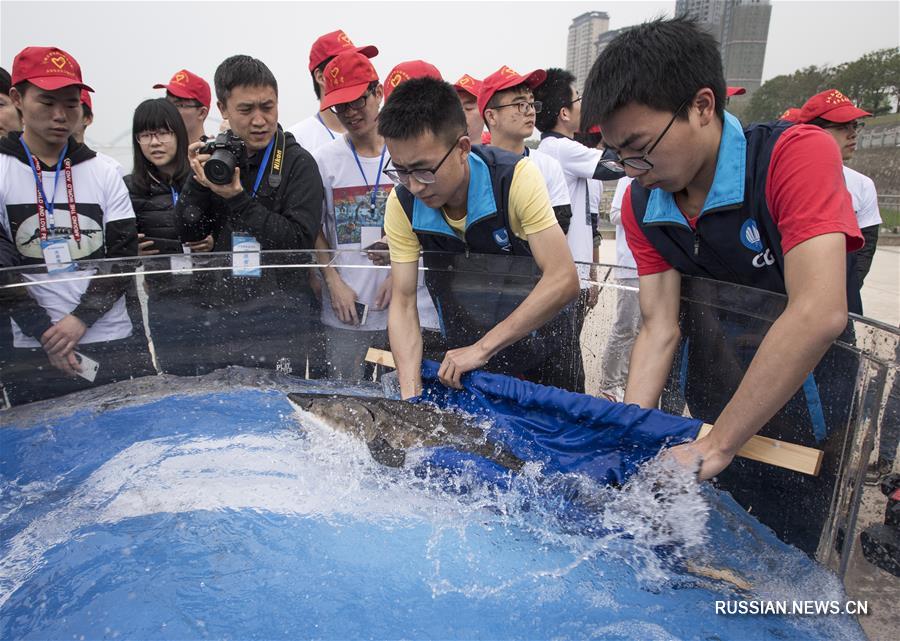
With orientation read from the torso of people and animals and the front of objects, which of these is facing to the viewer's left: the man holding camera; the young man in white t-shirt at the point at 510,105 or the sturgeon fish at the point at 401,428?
the sturgeon fish

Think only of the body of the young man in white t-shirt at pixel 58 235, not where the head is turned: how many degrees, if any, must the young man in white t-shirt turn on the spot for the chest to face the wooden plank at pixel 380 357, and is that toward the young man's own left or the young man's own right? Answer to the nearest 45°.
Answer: approximately 45° to the young man's own left

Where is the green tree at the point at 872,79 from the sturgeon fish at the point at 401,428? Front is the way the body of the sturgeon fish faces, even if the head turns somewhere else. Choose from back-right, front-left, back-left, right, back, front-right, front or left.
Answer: back-right

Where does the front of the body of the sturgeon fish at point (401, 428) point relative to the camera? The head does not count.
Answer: to the viewer's left

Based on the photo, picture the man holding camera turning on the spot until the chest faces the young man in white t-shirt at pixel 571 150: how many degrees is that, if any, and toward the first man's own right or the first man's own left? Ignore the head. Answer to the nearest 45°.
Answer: approximately 90° to the first man's own left

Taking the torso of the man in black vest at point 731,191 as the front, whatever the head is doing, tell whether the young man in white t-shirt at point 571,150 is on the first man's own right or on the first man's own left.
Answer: on the first man's own right

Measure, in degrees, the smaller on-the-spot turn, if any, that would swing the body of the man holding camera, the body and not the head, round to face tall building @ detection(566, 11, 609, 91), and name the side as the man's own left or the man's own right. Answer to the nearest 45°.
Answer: approximately 135° to the man's own left

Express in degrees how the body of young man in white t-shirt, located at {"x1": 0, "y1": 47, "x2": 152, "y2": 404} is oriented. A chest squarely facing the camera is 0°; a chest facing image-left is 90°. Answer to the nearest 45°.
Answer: approximately 0°

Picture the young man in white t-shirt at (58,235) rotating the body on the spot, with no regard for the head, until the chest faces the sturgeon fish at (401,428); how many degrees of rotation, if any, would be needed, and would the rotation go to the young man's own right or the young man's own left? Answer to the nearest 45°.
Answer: approximately 45° to the young man's own left
